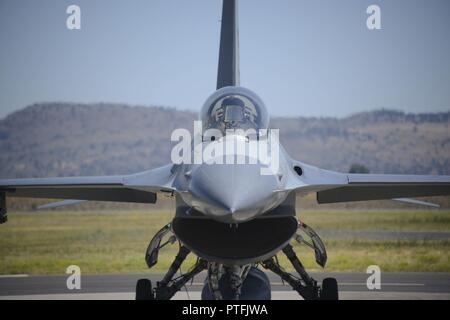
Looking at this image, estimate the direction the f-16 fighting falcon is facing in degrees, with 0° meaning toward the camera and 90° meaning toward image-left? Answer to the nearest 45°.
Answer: approximately 0°
